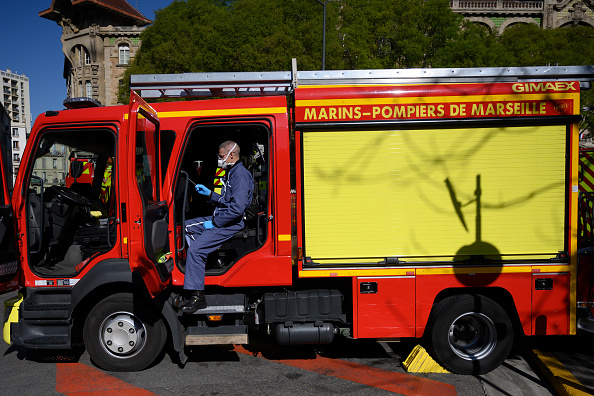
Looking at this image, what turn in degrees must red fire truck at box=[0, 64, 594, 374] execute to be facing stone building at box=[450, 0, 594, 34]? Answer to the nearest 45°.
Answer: approximately 135° to its right

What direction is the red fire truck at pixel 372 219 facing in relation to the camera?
to the viewer's left

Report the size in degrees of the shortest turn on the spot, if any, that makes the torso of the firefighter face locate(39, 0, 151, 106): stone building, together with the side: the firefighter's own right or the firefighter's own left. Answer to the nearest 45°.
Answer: approximately 90° to the firefighter's own right

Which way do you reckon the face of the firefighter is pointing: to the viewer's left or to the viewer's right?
to the viewer's left

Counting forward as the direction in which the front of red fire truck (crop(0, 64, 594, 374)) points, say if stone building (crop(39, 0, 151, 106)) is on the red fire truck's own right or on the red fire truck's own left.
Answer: on the red fire truck's own right

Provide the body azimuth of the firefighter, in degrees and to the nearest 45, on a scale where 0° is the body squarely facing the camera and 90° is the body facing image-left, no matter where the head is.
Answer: approximately 90°
